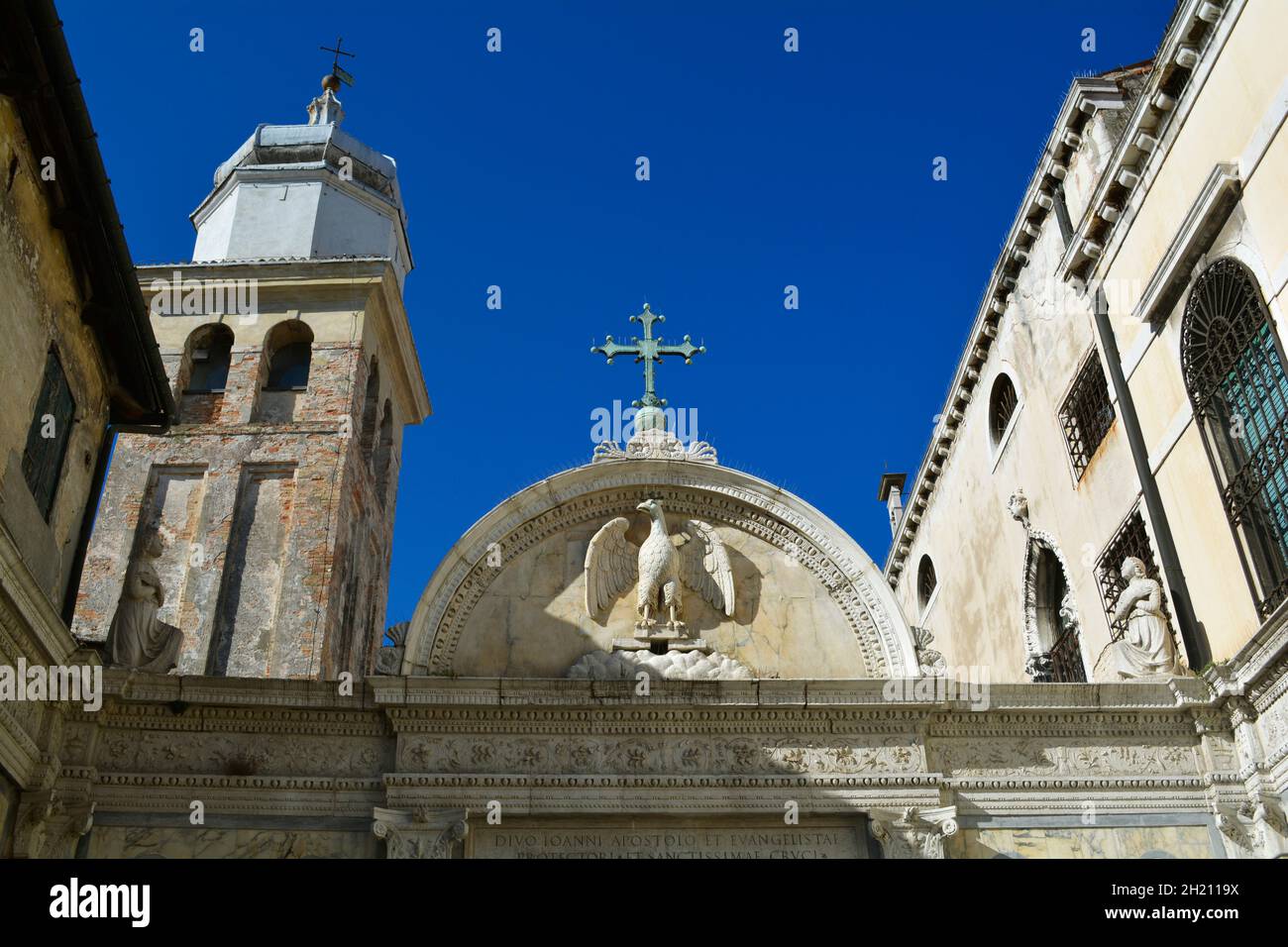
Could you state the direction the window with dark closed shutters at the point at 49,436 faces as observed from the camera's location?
facing to the right of the viewer

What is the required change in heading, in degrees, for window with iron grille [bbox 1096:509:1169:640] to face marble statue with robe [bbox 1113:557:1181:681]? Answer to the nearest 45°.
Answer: approximately 45° to its left

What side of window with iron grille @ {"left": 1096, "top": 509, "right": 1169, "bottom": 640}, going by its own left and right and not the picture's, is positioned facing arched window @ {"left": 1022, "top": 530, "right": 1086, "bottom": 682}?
right

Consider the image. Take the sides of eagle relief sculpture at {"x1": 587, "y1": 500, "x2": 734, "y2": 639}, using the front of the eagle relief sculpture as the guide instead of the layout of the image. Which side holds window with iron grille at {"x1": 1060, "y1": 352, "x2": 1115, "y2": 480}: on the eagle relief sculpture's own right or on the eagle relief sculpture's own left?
on the eagle relief sculpture's own left

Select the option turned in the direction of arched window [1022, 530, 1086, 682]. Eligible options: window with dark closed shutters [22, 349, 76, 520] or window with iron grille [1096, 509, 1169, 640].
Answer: window with dark closed shutters [22, 349, 76, 520]

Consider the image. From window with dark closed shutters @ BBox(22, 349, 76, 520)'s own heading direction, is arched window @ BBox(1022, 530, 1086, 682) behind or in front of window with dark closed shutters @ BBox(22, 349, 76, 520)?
in front

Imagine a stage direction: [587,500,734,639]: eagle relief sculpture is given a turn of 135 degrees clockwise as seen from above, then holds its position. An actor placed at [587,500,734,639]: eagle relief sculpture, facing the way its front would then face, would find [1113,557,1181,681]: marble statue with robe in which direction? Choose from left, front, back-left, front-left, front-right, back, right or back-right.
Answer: back-right

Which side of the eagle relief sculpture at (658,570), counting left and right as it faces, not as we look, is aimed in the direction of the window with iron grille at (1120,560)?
left

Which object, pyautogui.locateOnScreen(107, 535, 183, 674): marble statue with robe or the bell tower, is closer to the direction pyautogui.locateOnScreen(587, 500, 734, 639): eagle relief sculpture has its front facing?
the marble statue with robe

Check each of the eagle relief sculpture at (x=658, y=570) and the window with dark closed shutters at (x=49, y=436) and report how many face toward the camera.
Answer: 1

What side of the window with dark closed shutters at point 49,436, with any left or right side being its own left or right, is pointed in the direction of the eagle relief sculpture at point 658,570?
front

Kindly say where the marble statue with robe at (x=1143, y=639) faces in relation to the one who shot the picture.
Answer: facing the viewer and to the left of the viewer
